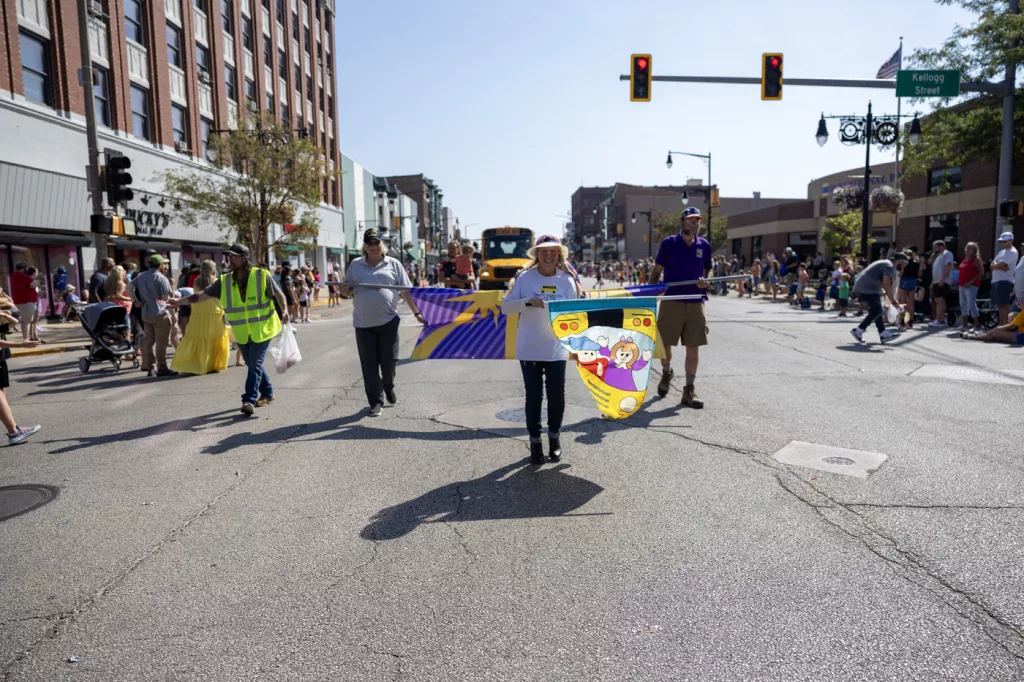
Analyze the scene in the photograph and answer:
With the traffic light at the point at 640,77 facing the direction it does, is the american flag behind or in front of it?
behind

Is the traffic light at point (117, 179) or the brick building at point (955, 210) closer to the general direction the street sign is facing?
the traffic light

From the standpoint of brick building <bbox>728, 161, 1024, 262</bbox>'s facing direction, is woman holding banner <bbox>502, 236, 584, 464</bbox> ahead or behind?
ahead

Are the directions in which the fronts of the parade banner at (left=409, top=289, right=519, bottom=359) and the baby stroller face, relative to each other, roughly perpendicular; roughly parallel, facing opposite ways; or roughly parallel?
roughly perpendicular

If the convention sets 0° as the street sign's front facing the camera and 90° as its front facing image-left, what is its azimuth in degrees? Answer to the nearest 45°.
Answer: approximately 0°

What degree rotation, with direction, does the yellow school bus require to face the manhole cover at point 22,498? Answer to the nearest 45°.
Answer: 0° — it already faces it

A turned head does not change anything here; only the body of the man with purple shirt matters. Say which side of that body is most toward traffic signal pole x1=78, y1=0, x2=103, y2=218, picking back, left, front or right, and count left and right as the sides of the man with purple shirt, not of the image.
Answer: right

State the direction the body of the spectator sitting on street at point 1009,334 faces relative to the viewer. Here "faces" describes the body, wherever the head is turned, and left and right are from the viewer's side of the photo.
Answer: facing to the left of the viewer

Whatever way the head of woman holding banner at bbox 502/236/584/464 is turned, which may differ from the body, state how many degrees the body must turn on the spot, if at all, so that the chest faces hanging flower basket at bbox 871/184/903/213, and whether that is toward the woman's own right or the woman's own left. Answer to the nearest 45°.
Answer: approximately 135° to the woman's own left

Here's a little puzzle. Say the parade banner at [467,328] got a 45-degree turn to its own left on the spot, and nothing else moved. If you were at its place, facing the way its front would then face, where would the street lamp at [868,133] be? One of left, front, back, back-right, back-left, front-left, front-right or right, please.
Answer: left

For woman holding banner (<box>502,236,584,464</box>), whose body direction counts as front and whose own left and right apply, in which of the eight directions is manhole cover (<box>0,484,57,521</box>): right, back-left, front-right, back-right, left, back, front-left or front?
right
